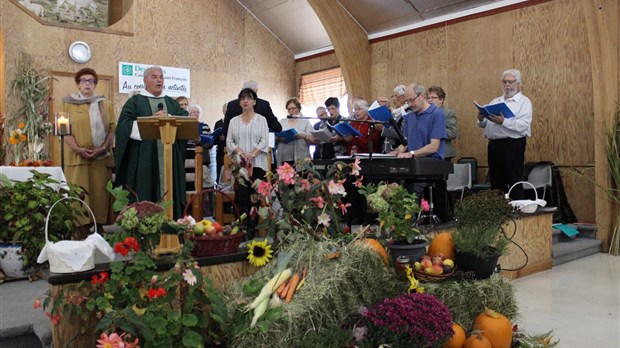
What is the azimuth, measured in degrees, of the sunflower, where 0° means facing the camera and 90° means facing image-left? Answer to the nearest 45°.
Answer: approximately 0°

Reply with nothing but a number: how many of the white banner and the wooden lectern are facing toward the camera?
2

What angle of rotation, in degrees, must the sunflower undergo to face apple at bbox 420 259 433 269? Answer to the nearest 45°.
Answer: approximately 90° to its left

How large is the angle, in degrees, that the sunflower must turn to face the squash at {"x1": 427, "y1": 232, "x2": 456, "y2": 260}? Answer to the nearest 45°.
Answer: approximately 90° to its left

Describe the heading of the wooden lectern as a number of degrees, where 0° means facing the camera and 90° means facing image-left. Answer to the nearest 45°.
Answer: approximately 0°
